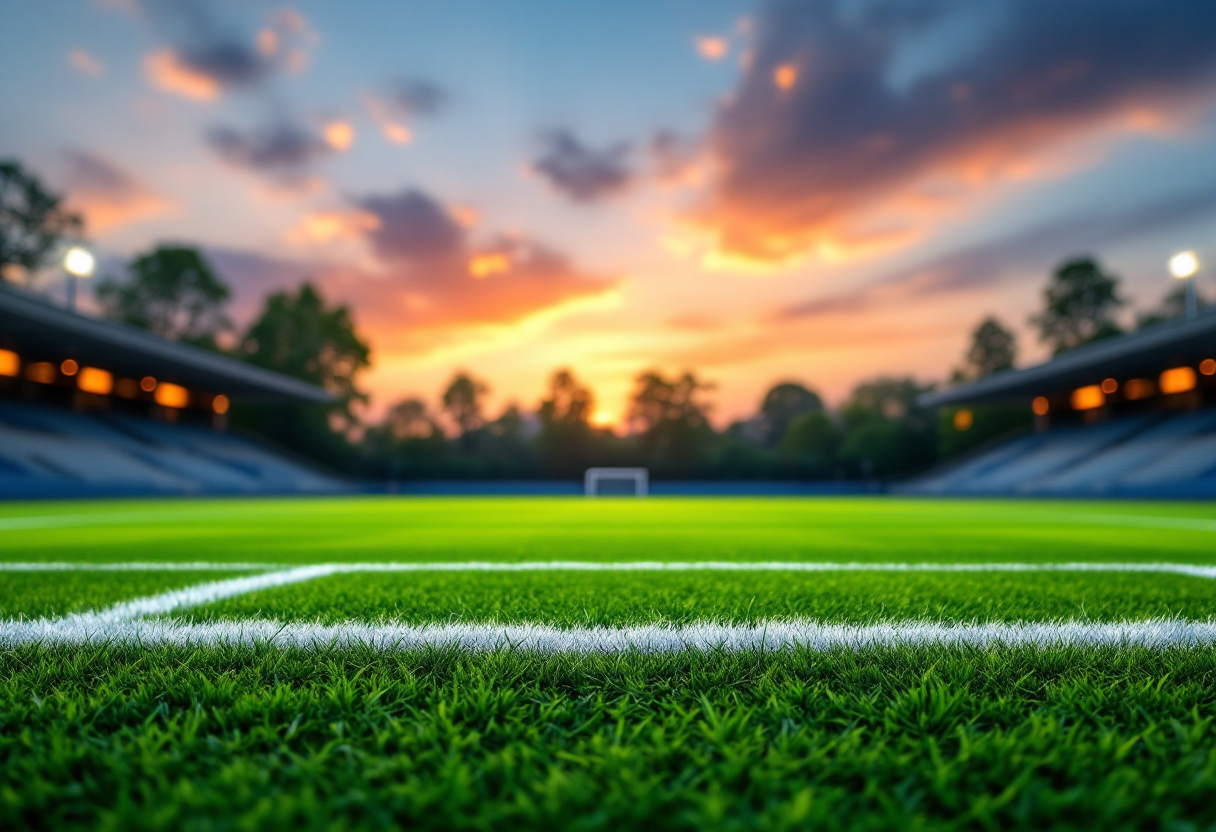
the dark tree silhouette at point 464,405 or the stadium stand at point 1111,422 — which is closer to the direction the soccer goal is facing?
the stadium stand

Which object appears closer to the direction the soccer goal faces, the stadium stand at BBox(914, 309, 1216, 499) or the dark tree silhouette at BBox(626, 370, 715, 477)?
the stadium stand

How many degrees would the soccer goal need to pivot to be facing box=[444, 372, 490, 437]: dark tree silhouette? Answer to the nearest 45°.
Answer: approximately 135° to its right

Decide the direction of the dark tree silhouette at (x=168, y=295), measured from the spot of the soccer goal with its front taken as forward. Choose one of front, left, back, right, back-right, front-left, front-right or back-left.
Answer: right

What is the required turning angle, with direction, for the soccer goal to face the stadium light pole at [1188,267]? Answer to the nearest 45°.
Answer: approximately 45° to its left

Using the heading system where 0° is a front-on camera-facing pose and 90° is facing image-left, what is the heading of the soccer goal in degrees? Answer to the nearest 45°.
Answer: approximately 0°

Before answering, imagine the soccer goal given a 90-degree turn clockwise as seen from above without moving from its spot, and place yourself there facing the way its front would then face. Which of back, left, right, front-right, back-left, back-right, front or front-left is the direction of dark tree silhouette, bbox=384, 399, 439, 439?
front-right

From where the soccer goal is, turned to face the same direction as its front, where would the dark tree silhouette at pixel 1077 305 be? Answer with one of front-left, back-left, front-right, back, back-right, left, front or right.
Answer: left

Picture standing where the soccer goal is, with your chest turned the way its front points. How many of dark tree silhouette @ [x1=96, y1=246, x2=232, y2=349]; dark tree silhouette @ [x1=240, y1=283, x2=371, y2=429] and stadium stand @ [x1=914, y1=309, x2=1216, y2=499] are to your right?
2

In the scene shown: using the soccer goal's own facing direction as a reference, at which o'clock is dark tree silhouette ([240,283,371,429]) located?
The dark tree silhouette is roughly at 3 o'clock from the soccer goal.
